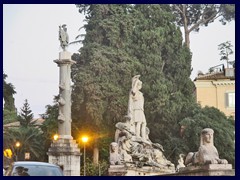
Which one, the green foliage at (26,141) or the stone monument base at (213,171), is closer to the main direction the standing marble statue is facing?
the stone monument base

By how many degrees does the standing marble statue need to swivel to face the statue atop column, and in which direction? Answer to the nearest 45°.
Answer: approximately 135° to its right

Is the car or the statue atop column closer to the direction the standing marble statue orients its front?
the car

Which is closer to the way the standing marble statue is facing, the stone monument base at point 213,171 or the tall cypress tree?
the stone monument base

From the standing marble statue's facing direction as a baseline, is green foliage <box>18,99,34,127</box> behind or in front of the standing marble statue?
behind

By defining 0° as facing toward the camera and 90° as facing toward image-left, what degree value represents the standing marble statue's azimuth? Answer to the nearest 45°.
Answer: approximately 315°

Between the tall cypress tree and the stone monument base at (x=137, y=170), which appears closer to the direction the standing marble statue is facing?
the stone monument base

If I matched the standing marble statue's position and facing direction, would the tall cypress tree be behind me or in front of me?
behind

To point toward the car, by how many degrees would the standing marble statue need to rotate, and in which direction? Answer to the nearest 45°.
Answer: approximately 45° to its right
